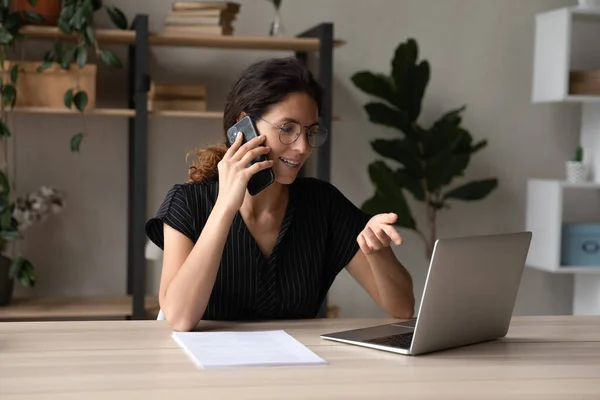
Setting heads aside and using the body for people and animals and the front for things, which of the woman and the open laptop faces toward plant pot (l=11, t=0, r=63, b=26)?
the open laptop

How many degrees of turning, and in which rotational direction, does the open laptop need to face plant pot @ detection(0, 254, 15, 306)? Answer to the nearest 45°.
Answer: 0° — it already faces it

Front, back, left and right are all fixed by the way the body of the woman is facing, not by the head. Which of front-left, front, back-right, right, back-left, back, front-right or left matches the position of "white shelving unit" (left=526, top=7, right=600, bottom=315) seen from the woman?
back-left

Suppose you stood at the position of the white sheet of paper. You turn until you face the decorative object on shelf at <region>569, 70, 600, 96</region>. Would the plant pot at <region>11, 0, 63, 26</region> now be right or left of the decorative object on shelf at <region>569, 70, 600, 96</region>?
left

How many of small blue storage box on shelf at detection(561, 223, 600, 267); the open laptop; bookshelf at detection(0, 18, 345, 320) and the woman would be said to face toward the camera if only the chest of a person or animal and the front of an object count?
3

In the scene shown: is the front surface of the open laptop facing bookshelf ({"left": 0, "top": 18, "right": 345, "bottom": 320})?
yes

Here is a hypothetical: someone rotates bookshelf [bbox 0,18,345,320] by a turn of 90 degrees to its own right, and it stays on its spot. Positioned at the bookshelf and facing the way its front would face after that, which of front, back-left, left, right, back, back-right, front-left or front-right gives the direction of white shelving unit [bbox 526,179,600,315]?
back

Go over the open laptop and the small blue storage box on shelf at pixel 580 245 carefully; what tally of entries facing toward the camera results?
1

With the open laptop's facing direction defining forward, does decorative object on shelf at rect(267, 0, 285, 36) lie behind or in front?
in front

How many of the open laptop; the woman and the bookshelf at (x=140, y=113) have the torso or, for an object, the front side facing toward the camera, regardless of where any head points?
2

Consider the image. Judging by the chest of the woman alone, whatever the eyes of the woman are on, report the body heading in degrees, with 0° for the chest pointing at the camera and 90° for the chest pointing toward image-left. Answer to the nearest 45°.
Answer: approximately 0°

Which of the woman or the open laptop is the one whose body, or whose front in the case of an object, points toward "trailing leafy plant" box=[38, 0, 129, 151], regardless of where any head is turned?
the open laptop
